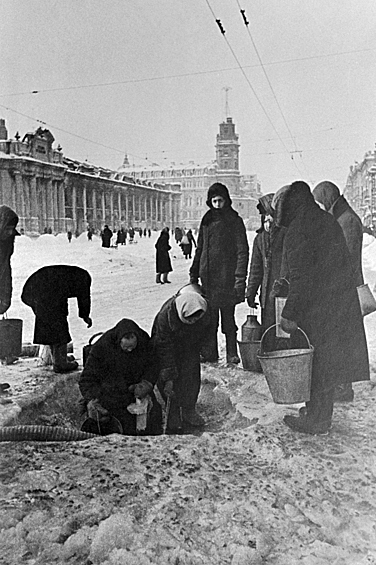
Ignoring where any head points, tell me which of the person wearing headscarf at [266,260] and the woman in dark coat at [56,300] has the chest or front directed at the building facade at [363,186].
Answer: the woman in dark coat

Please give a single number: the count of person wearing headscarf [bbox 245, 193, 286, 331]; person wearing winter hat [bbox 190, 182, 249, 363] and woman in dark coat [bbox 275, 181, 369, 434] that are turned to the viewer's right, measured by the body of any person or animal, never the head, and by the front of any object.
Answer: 0

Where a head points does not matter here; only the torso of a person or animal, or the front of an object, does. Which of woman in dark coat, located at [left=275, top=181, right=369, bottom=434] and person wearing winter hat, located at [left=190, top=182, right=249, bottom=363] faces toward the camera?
the person wearing winter hat

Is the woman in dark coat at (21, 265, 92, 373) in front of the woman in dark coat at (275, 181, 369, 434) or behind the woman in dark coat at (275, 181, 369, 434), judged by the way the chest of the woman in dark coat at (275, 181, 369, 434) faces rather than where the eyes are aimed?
in front

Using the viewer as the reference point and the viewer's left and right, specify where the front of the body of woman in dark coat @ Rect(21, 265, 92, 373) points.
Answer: facing to the right of the viewer

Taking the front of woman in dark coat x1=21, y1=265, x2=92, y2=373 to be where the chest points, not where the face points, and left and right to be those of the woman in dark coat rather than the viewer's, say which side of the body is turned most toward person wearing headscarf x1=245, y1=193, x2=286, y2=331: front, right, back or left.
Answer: front

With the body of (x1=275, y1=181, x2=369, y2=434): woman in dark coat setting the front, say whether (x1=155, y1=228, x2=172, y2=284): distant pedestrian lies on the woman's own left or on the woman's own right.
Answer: on the woman's own right

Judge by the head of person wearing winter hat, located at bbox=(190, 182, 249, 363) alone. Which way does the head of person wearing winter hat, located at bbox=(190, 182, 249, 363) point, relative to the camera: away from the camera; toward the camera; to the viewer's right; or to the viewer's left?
toward the camera

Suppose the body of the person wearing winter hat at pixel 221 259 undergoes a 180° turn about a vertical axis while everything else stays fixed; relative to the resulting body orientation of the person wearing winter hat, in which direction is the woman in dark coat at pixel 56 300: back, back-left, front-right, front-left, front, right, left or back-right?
left

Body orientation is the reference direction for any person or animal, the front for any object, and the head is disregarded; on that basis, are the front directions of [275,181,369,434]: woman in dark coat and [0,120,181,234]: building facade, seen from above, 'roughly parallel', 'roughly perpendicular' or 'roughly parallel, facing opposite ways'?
roughly parallel, facing opposite ways

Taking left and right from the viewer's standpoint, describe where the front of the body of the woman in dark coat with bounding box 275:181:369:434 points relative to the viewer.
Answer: facing to the left of the viewer

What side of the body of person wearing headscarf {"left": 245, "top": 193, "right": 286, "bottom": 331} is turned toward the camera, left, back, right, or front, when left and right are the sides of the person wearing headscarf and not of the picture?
front

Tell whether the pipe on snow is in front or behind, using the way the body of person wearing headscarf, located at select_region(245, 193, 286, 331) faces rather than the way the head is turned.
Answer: in front

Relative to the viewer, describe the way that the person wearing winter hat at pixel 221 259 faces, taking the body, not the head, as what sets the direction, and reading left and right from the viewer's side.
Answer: facing the viewer

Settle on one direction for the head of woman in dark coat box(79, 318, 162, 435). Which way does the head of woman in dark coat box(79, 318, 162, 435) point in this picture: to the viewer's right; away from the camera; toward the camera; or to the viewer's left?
toward the camera
